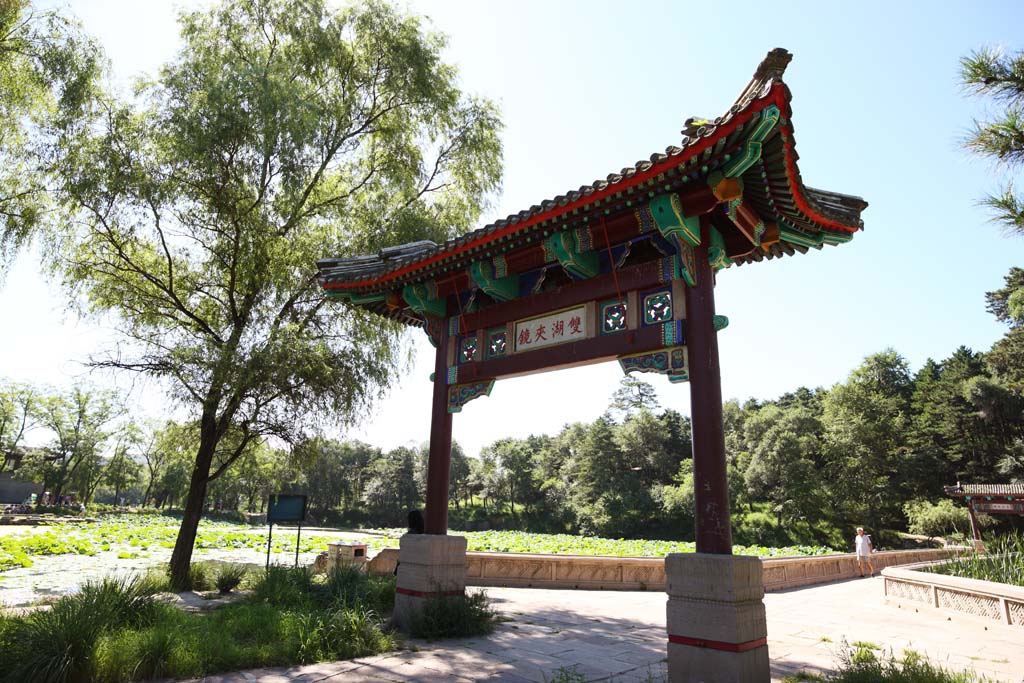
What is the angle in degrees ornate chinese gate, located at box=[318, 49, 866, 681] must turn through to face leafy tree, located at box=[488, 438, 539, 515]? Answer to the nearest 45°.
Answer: approximately 135° to its right

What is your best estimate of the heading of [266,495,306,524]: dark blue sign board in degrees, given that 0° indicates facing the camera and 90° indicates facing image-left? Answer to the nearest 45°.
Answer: approximately 0°

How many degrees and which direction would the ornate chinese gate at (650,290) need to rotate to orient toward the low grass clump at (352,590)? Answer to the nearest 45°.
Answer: approximately 90° to its right

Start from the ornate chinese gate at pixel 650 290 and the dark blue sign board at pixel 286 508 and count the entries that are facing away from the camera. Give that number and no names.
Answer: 0

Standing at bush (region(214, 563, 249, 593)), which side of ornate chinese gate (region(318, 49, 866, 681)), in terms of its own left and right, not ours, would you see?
right

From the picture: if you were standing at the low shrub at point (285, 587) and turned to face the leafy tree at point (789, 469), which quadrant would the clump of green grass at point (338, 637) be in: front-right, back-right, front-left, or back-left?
back-right

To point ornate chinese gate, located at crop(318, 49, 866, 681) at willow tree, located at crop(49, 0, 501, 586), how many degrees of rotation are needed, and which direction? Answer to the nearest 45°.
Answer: approximately 90° to its right

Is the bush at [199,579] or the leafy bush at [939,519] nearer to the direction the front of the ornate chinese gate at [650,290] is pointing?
the bush at [199,579]

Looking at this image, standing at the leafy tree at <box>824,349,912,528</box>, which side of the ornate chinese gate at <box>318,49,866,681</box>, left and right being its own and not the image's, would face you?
back

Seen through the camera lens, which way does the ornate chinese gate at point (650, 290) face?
facing the viewer and to the left of the viewer

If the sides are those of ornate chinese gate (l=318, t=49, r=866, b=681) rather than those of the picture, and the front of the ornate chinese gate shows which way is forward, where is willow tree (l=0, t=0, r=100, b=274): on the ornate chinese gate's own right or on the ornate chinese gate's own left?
on the ornate chinese gate's own right

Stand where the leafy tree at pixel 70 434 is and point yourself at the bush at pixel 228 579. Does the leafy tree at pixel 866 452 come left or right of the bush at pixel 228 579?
left

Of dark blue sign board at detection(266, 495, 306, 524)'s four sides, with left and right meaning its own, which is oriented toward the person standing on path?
left

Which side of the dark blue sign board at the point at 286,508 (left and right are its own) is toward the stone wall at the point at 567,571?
left

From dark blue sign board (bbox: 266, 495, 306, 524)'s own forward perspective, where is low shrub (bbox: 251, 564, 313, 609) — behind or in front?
in front
